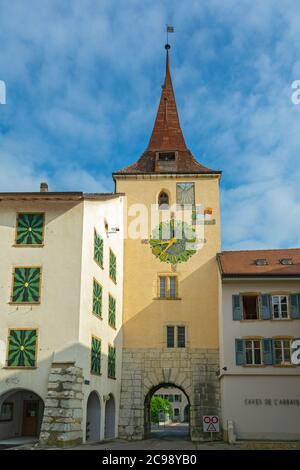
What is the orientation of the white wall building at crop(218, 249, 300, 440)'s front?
toward the camera

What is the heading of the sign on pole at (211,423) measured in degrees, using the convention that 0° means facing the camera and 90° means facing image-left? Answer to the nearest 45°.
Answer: approximately 0°

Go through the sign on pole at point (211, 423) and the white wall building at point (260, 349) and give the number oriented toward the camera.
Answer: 2

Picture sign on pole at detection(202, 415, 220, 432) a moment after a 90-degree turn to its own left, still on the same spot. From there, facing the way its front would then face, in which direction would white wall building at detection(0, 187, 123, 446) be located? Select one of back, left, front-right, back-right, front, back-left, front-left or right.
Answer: back-right

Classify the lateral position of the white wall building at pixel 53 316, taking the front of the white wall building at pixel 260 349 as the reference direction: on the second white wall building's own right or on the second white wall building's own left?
on the second white wall building's own right
